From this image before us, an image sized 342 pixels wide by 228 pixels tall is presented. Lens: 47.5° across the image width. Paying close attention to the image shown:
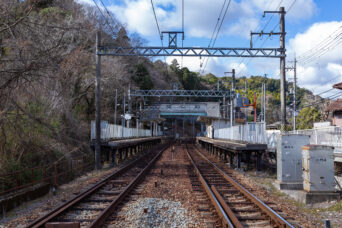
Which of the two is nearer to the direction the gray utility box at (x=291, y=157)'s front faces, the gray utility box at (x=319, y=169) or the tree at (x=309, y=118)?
the gray utility box

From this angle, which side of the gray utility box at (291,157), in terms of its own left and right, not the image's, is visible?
front

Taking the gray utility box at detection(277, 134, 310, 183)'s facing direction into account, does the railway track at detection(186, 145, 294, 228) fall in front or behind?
in front

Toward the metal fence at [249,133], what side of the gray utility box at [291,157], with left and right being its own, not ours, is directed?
back

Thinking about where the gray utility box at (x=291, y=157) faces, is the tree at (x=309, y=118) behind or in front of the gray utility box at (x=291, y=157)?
behind

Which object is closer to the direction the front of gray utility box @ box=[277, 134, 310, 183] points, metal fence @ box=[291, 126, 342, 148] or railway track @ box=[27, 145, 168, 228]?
the railway track

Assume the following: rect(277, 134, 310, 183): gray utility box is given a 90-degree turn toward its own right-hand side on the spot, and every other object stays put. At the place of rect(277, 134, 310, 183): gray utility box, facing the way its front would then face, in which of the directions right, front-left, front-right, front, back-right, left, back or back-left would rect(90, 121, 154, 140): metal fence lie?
front-right

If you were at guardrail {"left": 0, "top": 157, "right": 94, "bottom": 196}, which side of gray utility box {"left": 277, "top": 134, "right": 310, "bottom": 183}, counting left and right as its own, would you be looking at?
right

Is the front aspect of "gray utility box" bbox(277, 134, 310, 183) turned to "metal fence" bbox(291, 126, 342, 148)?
no

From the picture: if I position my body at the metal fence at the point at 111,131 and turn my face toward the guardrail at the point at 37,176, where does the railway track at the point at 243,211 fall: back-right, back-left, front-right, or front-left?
front-left

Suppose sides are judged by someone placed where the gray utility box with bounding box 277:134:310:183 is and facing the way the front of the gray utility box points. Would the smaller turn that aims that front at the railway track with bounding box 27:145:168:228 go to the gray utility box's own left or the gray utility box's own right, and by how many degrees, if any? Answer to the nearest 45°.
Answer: approximately 45° to the gray utility box's own right

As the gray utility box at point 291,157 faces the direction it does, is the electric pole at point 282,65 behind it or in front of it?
behind
